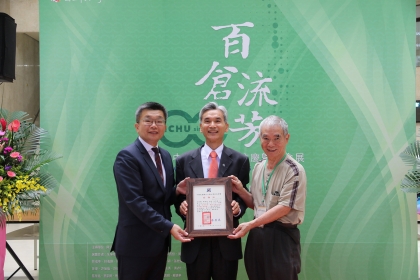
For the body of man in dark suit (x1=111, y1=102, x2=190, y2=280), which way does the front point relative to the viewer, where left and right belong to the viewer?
facing the viewer and to the right of the viewer

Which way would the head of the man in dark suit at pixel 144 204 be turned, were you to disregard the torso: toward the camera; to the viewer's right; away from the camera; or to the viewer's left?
toward the camera

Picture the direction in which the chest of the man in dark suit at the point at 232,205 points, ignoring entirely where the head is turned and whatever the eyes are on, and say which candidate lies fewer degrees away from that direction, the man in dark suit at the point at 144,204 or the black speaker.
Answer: the man in dark suit

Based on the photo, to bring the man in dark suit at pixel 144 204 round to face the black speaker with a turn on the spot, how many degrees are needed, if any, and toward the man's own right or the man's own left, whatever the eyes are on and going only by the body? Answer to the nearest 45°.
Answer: approximately 180°

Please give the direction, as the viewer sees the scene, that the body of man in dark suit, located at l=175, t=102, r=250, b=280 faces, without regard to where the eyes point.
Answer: toward the camera

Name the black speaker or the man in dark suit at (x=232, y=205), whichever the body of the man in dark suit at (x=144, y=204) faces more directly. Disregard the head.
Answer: the man in dark suit

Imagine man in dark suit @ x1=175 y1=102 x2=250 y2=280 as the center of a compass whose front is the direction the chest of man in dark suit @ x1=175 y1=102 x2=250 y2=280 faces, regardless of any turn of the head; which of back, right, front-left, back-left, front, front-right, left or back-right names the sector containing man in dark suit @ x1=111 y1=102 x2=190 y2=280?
right

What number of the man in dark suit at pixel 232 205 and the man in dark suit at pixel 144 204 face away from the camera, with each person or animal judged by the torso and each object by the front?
0

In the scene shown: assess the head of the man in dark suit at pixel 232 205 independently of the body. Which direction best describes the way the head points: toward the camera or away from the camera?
toward the camera

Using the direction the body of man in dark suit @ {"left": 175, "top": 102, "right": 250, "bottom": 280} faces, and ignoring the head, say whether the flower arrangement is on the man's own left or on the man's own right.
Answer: on the man's own right
